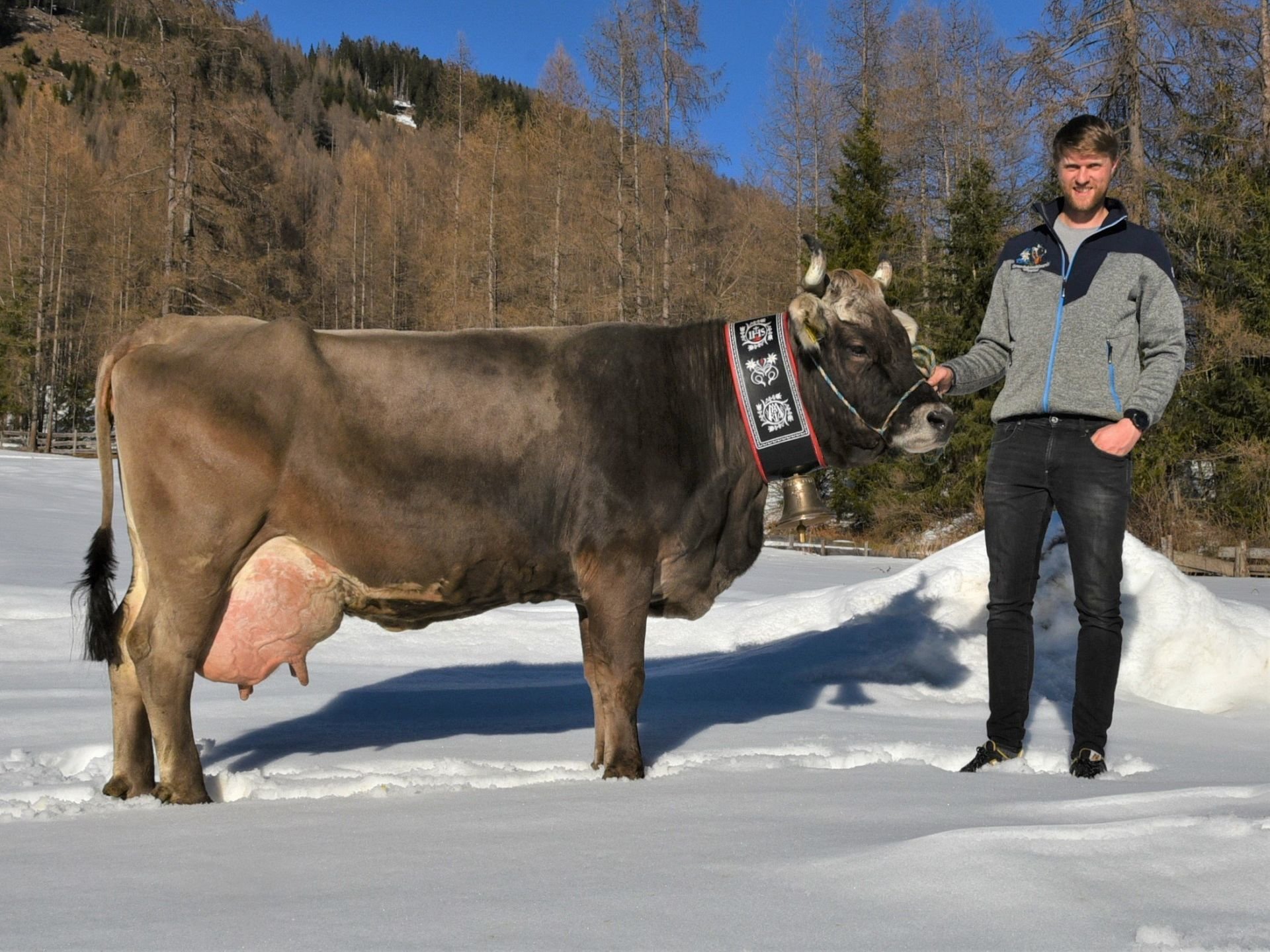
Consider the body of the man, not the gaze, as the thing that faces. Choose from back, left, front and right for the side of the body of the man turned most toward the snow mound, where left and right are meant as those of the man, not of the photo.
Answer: back

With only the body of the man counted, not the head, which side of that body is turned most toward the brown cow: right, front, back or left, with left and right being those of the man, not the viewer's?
right

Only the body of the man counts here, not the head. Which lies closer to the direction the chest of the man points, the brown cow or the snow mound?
the brown cow

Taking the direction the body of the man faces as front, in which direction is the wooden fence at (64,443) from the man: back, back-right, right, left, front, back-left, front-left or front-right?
back-right

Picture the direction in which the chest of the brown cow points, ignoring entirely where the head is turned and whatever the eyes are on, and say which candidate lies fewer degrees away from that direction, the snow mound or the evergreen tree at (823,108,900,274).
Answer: the snow mound

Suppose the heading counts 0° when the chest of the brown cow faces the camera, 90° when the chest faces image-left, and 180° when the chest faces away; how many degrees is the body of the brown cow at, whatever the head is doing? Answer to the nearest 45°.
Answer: approximately 270°

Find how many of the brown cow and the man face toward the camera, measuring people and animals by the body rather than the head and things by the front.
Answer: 1

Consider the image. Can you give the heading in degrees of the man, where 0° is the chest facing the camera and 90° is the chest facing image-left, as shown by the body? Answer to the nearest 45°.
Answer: approximately 0°
